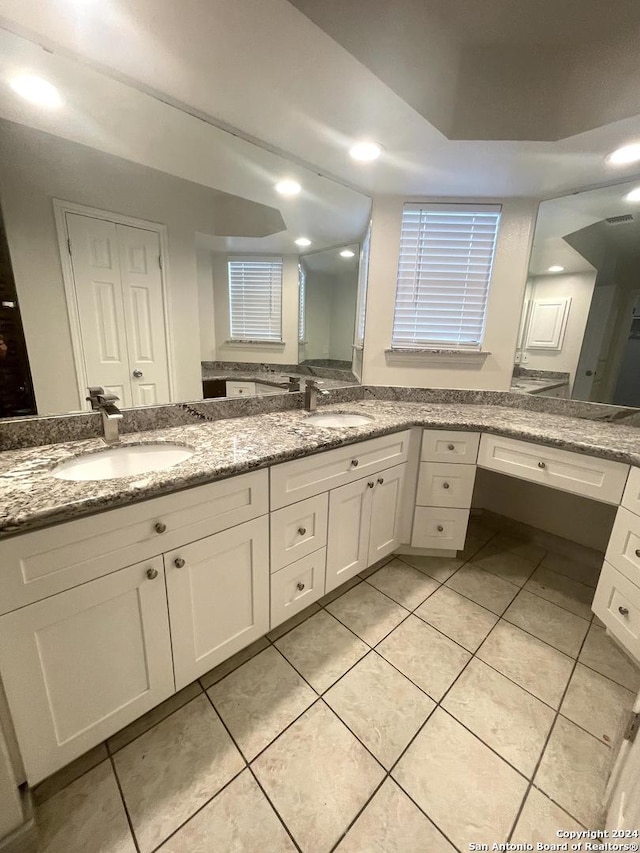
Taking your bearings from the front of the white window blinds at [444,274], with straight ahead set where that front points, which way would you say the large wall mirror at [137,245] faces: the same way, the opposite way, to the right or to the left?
to the left

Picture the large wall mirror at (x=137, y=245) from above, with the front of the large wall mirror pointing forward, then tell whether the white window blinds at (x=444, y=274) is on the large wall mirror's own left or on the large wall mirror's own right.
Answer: on the large wall mirror's own left

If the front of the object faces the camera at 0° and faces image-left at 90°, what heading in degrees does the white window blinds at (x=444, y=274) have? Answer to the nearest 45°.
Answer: approximately 0°

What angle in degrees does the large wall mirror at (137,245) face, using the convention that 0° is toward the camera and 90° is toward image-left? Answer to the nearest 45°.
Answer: approximately 315°
